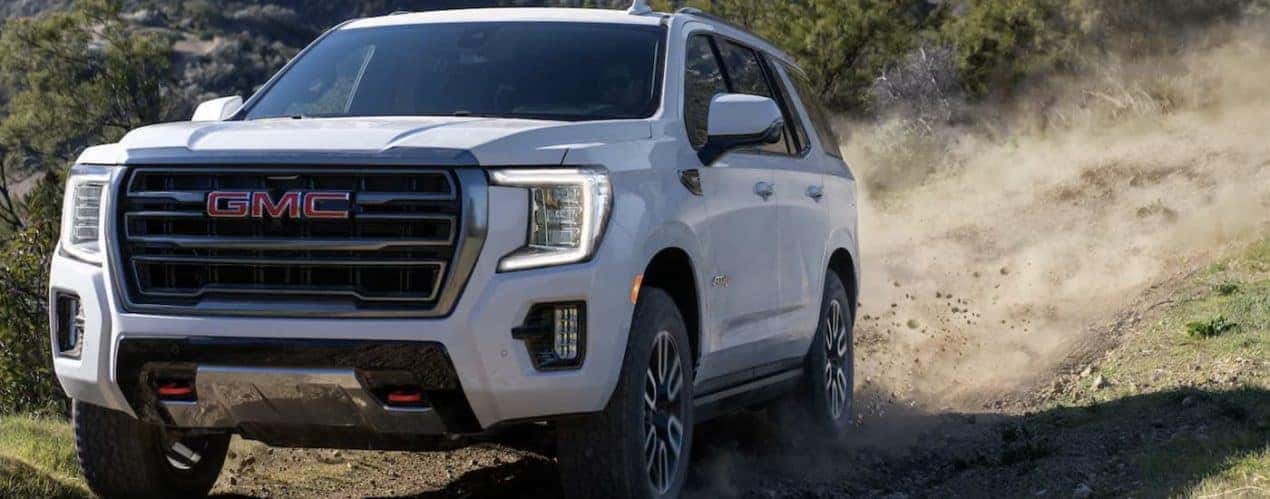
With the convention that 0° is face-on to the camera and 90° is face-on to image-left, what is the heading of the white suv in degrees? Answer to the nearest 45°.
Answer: approximately 45°

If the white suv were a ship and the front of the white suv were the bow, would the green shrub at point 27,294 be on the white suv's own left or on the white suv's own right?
on the white suv's own right

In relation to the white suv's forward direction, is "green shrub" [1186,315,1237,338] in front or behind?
behind
